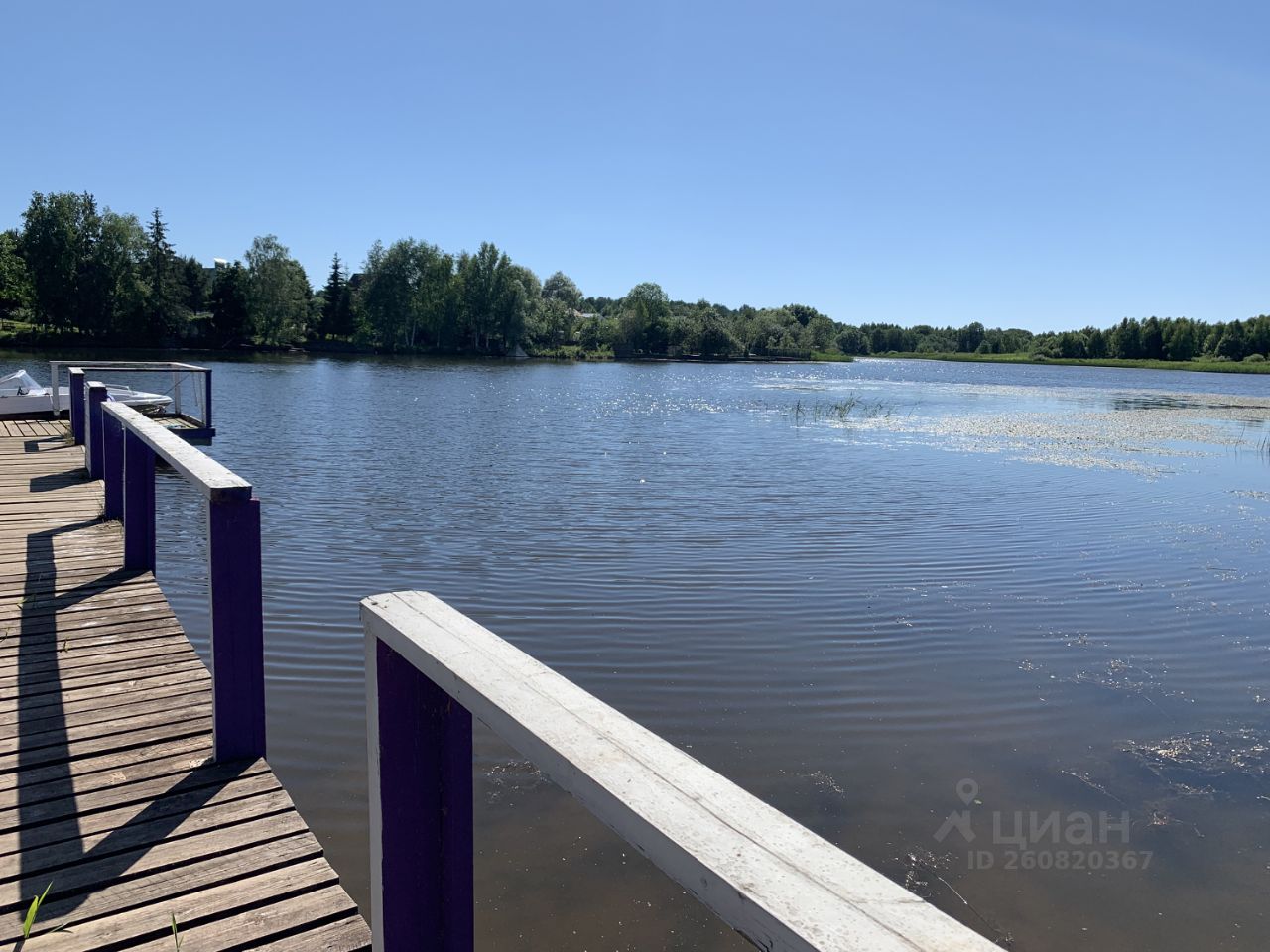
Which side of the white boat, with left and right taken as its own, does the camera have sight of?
right

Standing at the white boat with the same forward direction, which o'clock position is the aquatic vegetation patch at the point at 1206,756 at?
The aquatic vegetation patch is roughly at 2 o'clock from the white boat.

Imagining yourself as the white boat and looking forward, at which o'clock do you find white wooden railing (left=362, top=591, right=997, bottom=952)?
The white wooden railing is roughly at 3 o'clock from the white boat.

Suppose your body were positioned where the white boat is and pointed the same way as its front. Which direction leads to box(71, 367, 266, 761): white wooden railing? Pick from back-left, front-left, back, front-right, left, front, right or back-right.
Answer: right

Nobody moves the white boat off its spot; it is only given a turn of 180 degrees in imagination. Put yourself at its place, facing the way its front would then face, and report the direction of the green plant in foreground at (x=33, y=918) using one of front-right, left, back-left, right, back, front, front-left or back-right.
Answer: left
